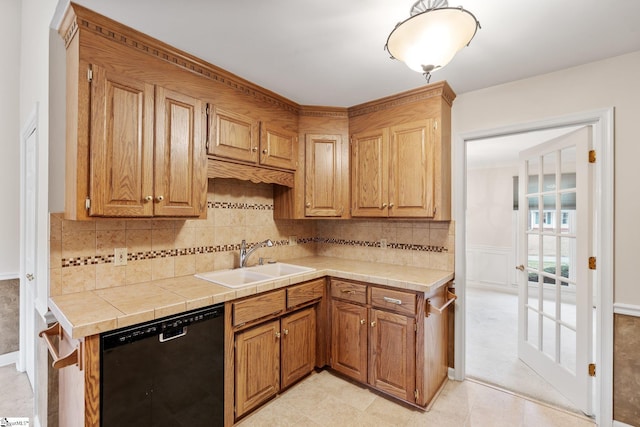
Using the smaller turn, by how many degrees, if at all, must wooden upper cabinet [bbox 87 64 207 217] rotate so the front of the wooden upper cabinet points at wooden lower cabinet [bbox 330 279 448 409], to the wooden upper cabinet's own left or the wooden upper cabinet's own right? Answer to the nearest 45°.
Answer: approximately 45° to the wooden upper cabinet's own left

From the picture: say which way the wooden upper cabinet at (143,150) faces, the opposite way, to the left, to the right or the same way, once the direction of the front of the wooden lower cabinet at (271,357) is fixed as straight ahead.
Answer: the same way

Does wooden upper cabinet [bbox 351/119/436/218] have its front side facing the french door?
no

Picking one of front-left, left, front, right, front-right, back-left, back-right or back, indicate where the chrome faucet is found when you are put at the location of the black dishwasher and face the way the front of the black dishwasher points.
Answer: left

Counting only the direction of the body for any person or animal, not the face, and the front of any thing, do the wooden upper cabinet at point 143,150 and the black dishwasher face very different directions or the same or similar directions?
same or similar directions

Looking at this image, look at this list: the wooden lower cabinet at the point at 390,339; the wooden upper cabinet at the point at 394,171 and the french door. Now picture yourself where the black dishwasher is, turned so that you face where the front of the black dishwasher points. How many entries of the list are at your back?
0

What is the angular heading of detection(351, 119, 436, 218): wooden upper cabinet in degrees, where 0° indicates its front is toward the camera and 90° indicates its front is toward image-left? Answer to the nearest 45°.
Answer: approximately 45°

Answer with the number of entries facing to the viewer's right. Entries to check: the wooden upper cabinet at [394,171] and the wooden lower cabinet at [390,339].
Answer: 0

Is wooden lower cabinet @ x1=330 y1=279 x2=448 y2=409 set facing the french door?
no

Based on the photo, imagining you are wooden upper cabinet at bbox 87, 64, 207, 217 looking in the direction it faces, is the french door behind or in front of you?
in front

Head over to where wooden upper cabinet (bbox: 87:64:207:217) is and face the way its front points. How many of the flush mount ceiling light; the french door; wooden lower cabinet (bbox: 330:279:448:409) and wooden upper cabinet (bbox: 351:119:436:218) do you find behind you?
0

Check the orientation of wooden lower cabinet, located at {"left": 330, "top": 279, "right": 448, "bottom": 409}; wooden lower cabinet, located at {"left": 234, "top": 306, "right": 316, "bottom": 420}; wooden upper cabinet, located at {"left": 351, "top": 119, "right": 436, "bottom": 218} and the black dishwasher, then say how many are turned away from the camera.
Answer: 0

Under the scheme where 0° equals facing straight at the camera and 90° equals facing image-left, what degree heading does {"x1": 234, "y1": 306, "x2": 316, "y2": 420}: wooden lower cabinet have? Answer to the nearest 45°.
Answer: approximately 315°
